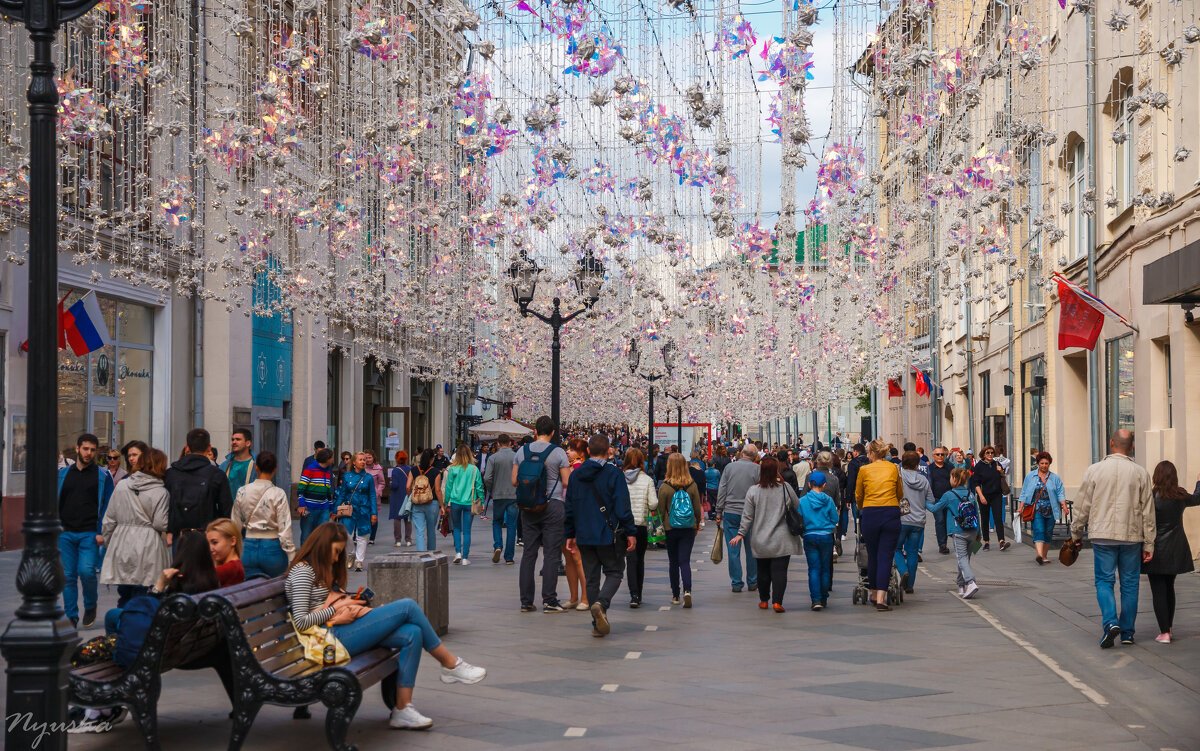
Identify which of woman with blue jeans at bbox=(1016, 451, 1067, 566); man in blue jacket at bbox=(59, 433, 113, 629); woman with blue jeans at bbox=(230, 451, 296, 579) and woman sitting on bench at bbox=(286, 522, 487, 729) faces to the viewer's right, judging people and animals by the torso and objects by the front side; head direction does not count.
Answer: the woman sitting on bench

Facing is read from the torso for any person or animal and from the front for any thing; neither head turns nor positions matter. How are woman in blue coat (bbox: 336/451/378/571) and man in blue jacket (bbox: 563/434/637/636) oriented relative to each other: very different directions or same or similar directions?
very different directions

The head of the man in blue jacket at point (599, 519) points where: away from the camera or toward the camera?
away from the camera

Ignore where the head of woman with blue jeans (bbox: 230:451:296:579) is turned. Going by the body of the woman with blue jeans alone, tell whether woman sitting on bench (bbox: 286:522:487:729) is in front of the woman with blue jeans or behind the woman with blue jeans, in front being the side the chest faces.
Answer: behind

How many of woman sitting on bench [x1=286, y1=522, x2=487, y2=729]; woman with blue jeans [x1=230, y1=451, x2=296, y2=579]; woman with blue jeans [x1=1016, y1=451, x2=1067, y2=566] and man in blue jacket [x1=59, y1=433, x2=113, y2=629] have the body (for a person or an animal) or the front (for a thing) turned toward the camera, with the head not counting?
2

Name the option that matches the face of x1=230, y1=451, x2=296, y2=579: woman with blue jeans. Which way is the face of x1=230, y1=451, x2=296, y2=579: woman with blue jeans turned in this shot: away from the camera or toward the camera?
away from the camera

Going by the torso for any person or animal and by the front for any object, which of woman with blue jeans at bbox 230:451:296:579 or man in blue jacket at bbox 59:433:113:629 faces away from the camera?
the woman with blue jeans

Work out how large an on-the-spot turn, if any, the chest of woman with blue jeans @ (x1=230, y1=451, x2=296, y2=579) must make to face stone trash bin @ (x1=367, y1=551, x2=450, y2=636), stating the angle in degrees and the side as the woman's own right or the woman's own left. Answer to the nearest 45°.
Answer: approximately 90° to the woman's own right

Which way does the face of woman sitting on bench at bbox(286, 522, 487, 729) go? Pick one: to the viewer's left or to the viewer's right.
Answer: to the viewer's right

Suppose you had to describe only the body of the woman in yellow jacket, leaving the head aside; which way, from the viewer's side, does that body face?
away from the camera

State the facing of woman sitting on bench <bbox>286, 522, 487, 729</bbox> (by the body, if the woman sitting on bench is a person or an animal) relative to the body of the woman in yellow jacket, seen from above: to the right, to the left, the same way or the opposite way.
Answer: to the right

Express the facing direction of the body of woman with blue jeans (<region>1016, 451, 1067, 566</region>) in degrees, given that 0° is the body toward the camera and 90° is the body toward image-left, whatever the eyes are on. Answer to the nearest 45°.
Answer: approximately 0°

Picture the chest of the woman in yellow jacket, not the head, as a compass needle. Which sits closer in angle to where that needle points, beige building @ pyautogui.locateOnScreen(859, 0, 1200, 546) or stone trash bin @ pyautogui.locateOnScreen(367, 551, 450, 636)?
the beige building

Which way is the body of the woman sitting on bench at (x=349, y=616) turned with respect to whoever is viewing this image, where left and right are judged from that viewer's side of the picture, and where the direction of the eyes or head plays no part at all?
facing to the right of the viewer

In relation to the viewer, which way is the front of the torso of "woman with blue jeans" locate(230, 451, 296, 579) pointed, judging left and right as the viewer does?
facing away from the viewer

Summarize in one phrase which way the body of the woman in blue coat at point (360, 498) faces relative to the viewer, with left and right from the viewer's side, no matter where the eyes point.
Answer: facing the viewer

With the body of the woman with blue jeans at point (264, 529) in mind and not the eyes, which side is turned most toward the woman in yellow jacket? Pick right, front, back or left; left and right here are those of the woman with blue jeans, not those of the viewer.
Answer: right

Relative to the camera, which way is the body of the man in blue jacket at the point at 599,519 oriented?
away from the camera

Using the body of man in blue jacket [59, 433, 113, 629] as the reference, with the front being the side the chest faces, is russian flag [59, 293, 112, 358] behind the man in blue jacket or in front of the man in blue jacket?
behind

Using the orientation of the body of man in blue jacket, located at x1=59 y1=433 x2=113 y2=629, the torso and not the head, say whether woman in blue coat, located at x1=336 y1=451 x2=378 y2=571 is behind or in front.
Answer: behind

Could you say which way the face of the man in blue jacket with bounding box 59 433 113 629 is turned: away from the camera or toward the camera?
toward the camera
